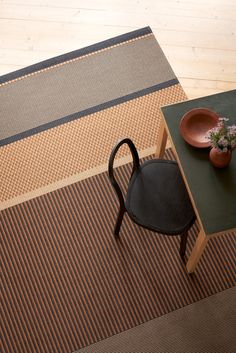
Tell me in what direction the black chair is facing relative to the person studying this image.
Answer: facing to the right of the viewer
